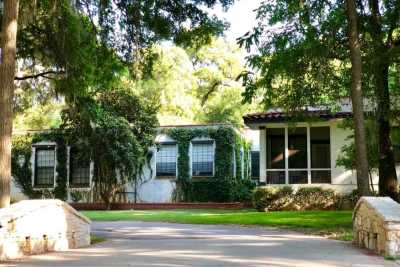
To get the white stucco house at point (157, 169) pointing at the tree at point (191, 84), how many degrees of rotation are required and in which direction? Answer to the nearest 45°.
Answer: approximately 180°

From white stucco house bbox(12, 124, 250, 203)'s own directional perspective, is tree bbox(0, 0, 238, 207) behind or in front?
in front

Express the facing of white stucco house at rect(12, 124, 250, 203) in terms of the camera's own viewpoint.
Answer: facing the viewer

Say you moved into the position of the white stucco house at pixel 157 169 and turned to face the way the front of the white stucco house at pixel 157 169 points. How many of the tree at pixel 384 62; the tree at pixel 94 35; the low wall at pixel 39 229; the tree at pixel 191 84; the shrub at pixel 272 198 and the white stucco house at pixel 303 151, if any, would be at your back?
1

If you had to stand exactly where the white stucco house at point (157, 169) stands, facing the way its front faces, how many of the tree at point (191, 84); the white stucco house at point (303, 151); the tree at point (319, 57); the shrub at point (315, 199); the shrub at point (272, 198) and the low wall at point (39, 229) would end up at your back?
1

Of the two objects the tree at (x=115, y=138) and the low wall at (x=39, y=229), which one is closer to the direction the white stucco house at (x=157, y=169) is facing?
the low wall

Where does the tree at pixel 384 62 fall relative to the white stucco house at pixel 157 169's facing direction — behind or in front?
in front

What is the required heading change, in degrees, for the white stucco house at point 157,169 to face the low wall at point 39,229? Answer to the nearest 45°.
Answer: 0° — it already faces it

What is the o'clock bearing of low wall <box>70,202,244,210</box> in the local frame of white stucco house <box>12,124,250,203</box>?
The low wall is roughly at 12 o'clock from the white stucco house.
